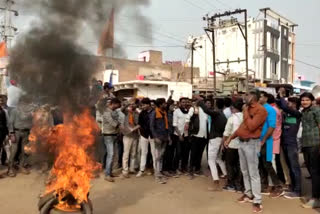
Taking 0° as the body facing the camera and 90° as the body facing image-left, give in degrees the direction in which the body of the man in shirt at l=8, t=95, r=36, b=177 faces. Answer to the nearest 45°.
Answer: approximately 315°

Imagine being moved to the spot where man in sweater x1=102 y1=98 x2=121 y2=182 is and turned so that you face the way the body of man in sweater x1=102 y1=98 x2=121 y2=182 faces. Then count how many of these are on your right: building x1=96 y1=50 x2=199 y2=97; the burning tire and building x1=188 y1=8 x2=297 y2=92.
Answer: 1

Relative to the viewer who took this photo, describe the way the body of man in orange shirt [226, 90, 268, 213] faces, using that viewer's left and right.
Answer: facing the viewer and to the left of the viewer

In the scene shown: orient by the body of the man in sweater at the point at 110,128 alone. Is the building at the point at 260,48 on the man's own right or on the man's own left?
on the man's own left

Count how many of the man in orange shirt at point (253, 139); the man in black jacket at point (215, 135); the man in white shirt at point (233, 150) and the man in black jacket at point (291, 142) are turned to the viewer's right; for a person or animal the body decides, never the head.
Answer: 0

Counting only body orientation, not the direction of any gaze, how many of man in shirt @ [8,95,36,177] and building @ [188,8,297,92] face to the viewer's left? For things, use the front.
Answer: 0
